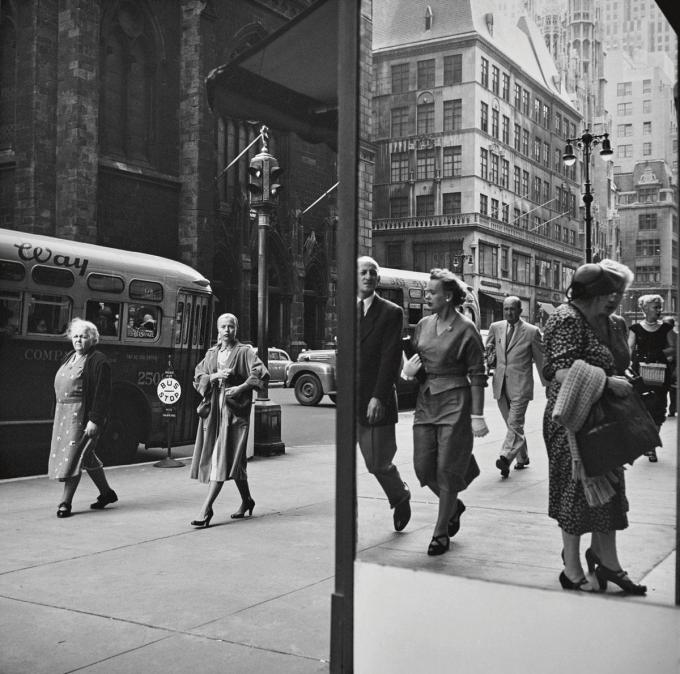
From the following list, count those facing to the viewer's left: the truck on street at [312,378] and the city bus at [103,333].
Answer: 1

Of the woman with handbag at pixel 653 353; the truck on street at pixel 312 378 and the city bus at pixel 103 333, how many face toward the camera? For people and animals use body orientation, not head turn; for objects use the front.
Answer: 1

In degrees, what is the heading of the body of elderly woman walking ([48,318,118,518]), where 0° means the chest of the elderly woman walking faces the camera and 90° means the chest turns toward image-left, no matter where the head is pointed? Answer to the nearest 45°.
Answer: approximately 45°

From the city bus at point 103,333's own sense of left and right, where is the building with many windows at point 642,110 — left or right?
on its left

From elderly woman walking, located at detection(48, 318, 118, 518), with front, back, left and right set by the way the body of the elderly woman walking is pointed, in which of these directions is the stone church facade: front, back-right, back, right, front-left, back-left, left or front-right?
back-right

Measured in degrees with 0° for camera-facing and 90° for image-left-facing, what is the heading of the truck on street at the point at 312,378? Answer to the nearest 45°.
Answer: approximately 90°

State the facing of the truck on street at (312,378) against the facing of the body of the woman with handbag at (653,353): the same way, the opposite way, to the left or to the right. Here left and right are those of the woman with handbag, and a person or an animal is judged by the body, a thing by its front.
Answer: to the right
